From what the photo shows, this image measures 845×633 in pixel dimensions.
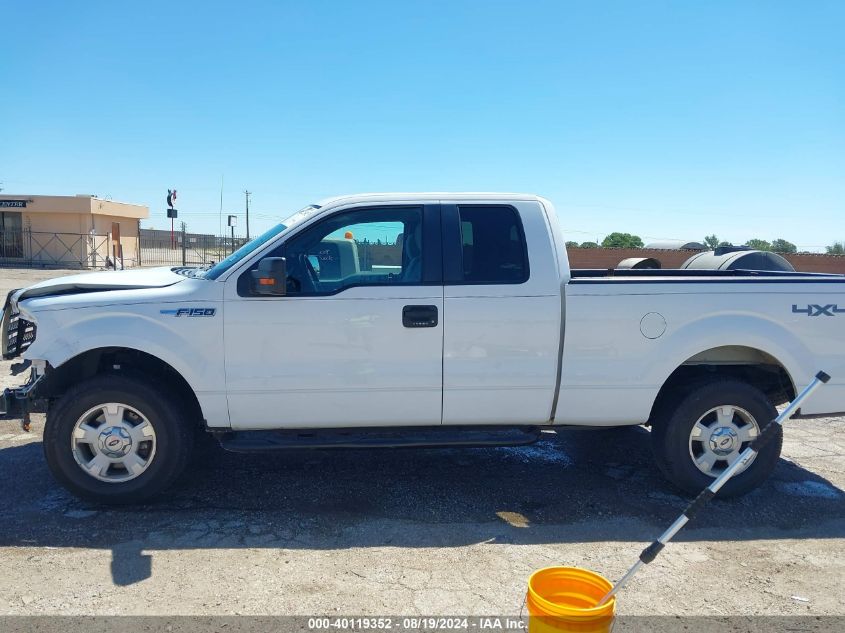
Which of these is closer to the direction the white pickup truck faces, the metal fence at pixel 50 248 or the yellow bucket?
the metal fence

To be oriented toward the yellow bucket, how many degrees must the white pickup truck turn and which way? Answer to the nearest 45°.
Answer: approximately 90° to its left

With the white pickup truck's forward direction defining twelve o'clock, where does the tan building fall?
The tan building is roughly at 2 o'clock from the white pickup truck.

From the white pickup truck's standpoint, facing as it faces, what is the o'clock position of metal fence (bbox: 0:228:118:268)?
The metal fence is roughly at 2 o'clock from the white pickup truck.

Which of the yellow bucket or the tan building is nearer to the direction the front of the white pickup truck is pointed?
the tan building

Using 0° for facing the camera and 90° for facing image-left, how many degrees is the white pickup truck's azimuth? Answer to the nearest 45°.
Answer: approximately 90°

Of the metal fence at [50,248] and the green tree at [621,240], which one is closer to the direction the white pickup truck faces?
the metal fence

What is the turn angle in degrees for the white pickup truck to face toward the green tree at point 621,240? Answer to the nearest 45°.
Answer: approximately 90° to its right
